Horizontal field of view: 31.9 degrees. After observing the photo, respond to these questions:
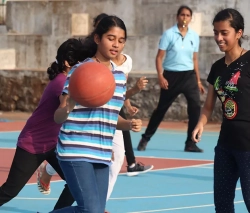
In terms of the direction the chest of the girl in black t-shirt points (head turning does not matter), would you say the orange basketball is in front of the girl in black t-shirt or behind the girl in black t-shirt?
in front

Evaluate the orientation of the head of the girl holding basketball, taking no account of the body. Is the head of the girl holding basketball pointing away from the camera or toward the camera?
toward the camera

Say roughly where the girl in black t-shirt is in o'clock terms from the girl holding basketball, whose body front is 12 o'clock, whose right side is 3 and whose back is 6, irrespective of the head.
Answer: The girl in black t-shirt is roughly at 10 o'clock from the girl holding basketball.

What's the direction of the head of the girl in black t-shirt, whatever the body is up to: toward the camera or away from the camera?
toward the camera

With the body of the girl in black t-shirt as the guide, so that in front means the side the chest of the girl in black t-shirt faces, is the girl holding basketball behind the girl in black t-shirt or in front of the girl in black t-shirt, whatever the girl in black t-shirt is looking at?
in front

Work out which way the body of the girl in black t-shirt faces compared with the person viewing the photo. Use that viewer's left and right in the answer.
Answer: facing the viewer and to the left of the viewer

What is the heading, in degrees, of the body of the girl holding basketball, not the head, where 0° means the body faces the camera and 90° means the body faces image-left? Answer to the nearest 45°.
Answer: approximately 315°

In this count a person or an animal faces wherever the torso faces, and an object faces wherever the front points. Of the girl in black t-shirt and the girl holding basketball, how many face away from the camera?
0
